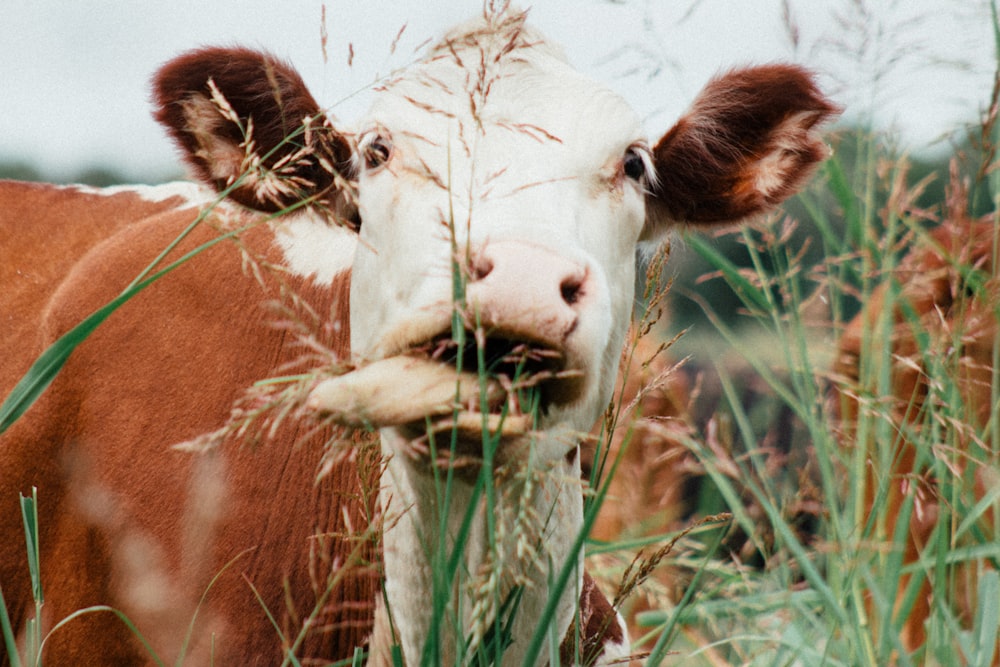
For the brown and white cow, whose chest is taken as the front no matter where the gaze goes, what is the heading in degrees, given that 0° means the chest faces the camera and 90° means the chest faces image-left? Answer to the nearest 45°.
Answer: approximately 315°

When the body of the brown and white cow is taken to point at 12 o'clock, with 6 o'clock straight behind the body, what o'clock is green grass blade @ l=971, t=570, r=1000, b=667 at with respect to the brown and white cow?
The green grass blade is roughly at 12 o'clock from the brown and white cow.
